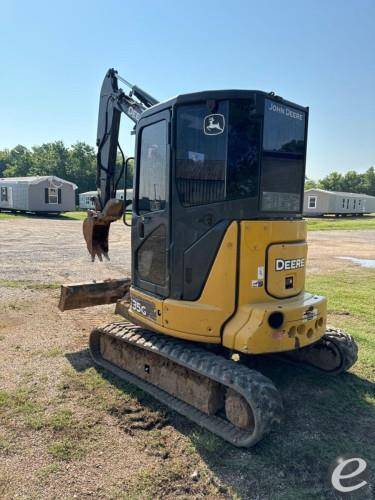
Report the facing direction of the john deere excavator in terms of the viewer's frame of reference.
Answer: facing away from the viewer and to the left of the viewer

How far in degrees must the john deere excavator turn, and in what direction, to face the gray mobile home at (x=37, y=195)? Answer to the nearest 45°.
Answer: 0° — it already faces it
